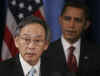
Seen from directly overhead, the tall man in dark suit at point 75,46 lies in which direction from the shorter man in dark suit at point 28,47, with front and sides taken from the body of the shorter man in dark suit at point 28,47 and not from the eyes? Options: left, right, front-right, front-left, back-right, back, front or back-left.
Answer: back-left

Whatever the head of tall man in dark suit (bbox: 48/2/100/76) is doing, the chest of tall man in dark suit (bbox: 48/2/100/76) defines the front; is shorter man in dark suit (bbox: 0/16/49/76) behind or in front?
in front

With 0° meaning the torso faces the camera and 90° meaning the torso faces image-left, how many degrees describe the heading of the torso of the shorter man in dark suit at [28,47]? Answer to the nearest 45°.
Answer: approximately 0°

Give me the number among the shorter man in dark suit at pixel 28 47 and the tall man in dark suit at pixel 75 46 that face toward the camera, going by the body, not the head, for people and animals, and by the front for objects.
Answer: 2

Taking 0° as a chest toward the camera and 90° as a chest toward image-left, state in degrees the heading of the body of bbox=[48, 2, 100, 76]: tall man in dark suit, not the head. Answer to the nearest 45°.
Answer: approximately 0°
